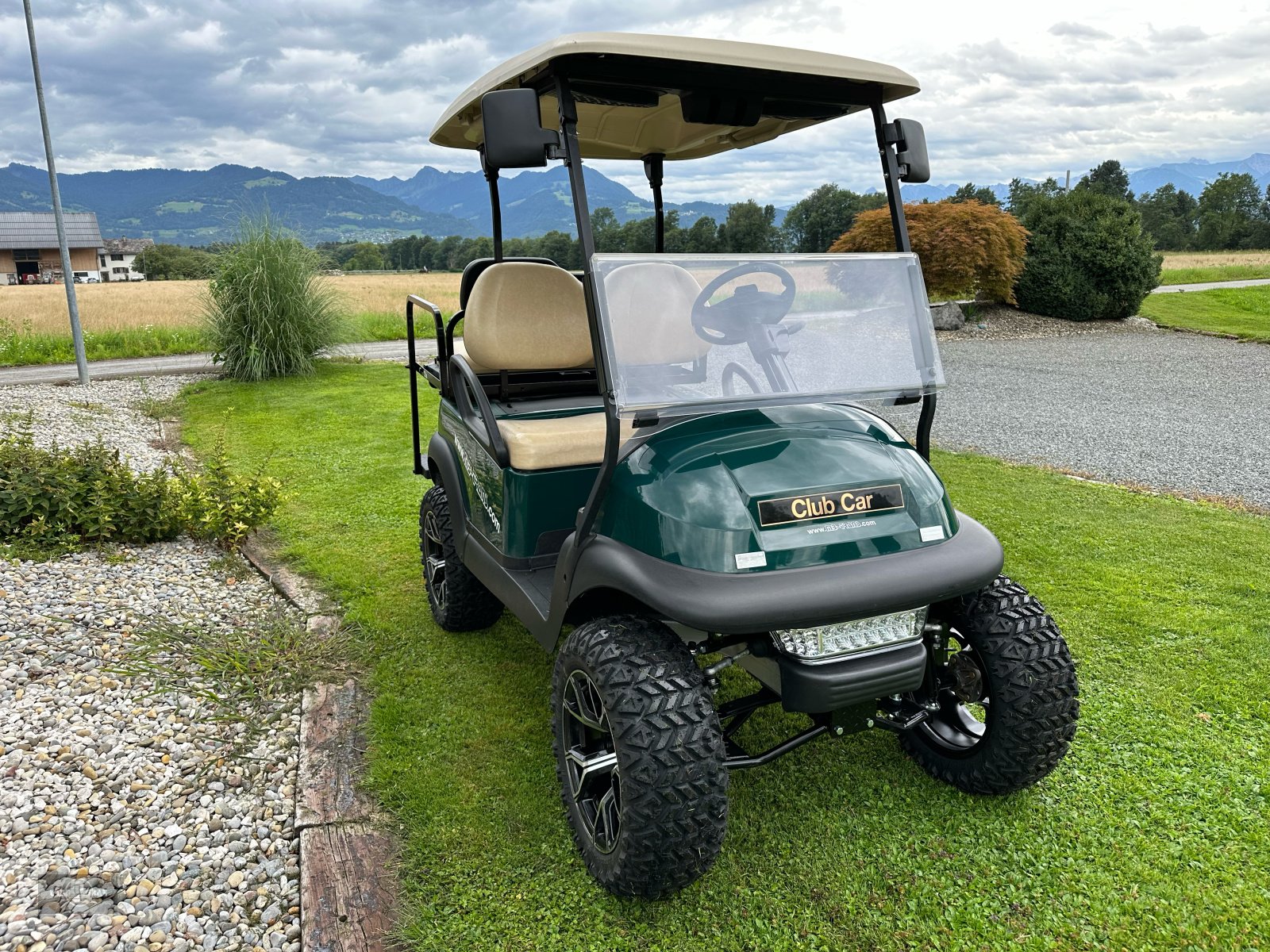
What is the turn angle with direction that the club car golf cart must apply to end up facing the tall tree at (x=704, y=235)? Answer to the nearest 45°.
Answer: approximately 135° to its left

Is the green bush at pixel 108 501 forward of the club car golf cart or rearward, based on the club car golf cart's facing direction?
rearward

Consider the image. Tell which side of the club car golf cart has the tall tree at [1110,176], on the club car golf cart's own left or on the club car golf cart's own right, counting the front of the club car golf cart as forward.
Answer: on the club car golf cart's own left

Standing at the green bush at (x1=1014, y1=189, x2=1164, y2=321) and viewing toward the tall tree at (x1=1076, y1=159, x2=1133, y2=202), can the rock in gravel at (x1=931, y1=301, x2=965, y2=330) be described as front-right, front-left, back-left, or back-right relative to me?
back-left

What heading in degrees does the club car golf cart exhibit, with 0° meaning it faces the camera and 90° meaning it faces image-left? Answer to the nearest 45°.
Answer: approximately 315°

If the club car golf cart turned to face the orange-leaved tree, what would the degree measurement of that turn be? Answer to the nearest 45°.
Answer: approximately 135° to its left

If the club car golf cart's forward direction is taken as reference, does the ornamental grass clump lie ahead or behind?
behind

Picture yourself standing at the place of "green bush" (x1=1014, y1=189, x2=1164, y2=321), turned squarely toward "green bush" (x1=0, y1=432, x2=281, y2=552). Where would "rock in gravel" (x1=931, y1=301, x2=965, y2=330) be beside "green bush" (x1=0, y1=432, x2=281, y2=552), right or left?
right
